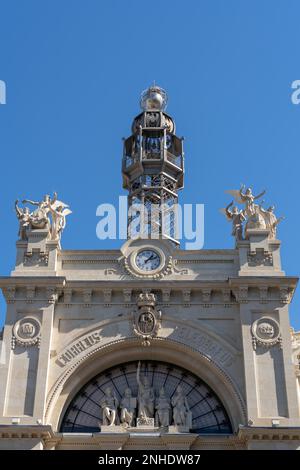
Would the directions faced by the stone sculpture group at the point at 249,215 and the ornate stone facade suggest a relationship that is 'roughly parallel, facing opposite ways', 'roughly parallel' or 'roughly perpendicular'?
roughly parallel

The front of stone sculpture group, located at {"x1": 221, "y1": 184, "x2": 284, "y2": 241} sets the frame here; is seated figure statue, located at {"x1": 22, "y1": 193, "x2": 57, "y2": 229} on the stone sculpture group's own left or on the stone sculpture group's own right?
on the stone sculpture group's own right

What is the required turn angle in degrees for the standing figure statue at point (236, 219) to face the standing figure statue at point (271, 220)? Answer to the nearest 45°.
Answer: approximately 90° to its left

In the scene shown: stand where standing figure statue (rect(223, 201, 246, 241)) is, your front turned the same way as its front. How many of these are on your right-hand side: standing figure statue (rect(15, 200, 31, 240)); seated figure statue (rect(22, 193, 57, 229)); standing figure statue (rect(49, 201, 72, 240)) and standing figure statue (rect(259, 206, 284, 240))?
3

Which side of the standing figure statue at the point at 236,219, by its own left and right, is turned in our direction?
front

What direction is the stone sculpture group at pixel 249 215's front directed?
toward the camera

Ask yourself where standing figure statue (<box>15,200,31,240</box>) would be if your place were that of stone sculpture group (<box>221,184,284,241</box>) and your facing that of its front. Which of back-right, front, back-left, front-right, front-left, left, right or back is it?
right

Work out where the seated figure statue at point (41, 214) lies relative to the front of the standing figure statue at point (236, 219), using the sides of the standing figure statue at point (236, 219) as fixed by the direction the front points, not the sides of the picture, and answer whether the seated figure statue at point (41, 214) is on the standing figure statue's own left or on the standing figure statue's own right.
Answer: on the standing figure statue's own right

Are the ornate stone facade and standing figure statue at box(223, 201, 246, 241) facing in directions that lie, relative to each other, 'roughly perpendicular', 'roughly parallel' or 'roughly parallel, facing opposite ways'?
roughly parallel

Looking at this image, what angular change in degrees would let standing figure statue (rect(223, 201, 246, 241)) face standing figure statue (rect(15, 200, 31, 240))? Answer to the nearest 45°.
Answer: approximately 90° to its right

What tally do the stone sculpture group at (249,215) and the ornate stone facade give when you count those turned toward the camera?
2
